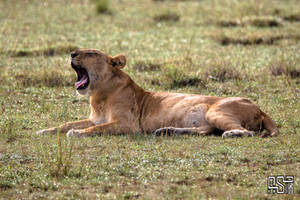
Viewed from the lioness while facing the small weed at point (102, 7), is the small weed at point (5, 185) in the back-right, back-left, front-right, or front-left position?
back-left

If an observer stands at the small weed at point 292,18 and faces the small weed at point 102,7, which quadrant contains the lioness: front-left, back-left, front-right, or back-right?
front-left

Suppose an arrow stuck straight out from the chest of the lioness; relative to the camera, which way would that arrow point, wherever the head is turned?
to the viewer's left

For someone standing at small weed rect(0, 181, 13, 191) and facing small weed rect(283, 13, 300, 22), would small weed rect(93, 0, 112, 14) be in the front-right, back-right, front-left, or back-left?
front-left

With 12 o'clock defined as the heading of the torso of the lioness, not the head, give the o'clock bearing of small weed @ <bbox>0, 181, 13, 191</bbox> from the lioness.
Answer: The small weed is roughly at 10 o'clock from the lioness.

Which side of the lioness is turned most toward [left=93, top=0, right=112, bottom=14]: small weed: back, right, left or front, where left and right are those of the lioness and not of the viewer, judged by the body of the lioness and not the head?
right

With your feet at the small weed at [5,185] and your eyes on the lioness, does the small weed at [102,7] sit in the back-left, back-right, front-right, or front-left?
front-left
